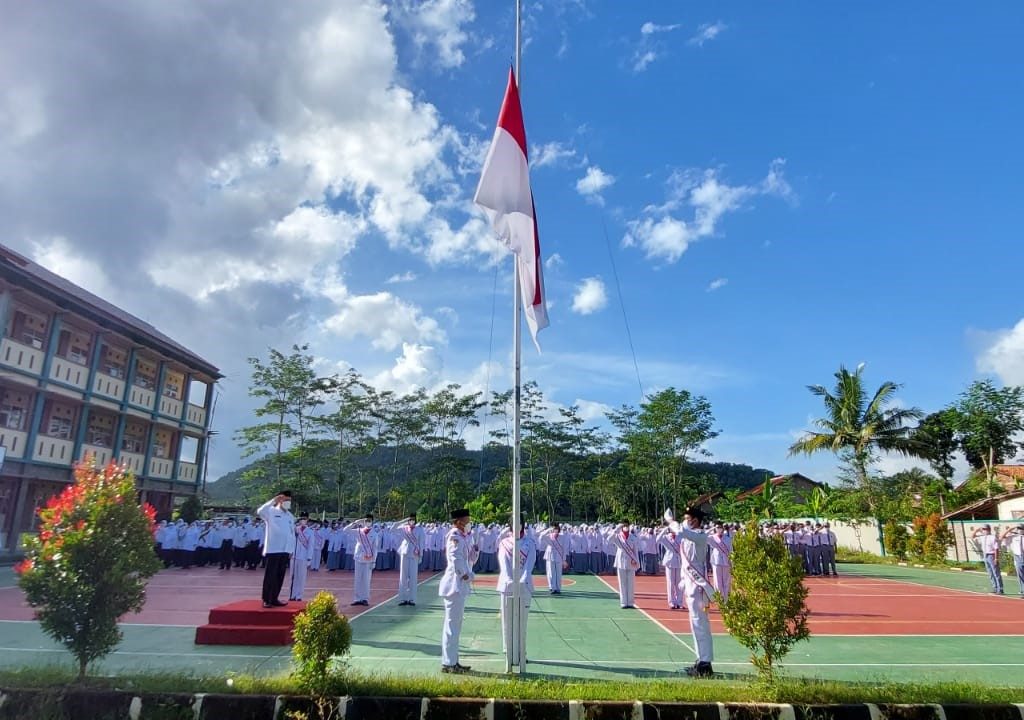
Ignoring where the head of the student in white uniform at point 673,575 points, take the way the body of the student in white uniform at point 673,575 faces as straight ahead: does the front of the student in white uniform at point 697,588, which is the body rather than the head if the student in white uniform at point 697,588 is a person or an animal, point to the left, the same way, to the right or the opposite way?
to the right

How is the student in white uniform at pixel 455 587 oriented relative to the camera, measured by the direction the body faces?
to the viewer's right

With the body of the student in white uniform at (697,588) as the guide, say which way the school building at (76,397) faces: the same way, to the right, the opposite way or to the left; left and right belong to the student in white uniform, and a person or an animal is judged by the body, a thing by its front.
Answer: the opposite way

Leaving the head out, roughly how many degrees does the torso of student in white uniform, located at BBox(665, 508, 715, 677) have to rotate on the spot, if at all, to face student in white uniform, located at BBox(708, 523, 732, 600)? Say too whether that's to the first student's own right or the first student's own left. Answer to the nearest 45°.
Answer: approximately 90° to the first student's own right

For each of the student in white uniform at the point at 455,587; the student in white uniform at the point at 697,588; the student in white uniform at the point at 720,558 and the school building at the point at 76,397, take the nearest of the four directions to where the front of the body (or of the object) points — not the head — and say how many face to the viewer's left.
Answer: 1

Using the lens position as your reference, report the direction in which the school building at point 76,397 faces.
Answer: facing the viewer and to the right of the viewer

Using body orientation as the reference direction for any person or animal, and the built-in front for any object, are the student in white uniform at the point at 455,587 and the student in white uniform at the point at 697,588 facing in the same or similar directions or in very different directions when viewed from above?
very different directions

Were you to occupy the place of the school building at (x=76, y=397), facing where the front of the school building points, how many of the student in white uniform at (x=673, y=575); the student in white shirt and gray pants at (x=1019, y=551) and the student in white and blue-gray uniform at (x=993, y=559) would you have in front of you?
3

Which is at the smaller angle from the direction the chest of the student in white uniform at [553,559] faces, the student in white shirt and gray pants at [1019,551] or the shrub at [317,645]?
the shrub

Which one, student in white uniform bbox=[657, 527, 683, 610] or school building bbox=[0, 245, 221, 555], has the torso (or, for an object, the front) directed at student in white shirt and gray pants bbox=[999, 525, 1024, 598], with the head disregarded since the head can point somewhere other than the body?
the school building

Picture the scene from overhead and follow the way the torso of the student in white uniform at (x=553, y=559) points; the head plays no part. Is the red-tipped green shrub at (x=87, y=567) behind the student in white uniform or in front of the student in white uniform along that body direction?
in front

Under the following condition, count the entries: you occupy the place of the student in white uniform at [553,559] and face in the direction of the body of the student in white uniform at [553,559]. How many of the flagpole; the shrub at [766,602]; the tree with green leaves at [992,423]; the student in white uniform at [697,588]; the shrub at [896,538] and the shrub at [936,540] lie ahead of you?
3

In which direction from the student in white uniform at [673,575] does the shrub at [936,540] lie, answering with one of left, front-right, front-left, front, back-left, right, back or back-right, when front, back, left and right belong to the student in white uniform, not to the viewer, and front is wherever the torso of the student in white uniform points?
back-left

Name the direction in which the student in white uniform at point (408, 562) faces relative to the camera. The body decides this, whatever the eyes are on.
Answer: toward the camera

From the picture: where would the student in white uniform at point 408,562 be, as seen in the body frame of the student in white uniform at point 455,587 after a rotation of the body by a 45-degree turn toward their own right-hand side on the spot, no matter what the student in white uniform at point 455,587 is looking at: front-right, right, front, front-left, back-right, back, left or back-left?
back-left

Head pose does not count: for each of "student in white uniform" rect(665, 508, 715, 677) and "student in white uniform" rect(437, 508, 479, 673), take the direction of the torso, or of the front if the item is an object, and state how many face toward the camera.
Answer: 0

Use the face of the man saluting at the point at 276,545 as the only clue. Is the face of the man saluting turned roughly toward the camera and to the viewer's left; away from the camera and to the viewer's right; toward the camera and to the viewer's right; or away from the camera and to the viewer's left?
toward the camera and to the viewer's right

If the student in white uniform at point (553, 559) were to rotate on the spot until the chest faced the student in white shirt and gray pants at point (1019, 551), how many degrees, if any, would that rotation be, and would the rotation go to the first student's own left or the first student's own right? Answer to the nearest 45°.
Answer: approximately 90° to the first student's own left

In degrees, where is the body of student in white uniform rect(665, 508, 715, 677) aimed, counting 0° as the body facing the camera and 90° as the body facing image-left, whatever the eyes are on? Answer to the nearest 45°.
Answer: approximately 90°

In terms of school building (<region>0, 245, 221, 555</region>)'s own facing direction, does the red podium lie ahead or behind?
ahead
